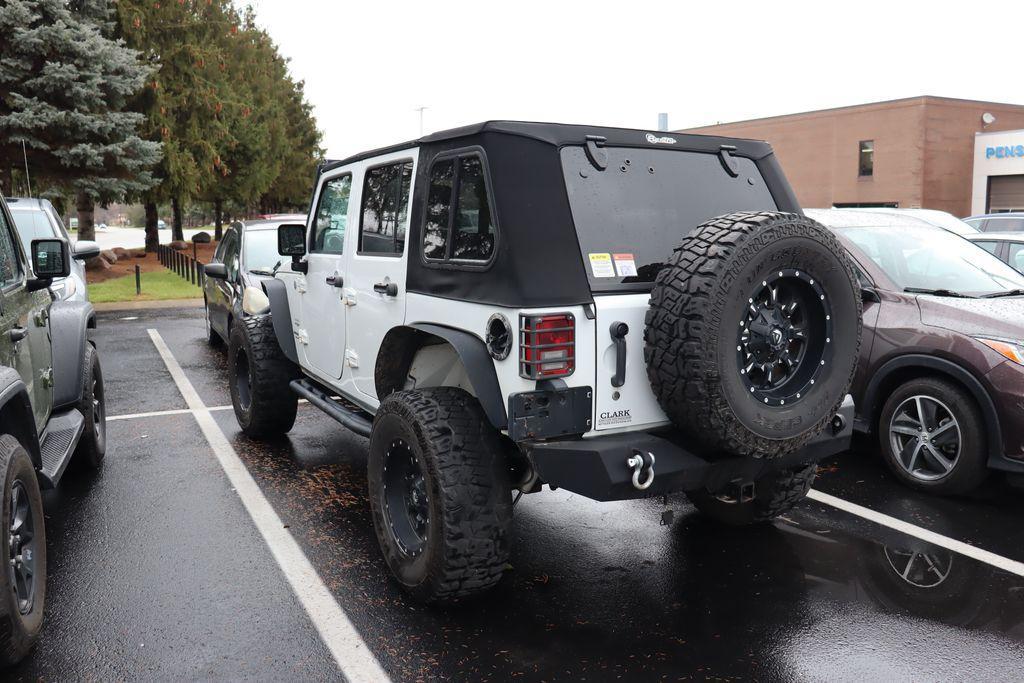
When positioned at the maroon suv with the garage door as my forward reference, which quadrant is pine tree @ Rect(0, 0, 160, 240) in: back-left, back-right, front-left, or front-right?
front-left

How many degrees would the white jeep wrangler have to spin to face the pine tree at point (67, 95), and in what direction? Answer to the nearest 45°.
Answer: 0° — it already faces it

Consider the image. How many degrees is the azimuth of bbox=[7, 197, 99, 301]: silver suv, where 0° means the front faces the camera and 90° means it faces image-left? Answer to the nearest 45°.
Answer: approximately 0°

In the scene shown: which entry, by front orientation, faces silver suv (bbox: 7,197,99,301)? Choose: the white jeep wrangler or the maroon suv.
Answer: the white jeep wrangler

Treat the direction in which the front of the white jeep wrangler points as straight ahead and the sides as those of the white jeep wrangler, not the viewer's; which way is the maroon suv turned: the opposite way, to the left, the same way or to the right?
the opposite way

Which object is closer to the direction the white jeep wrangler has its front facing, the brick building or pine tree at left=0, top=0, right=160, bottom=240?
the pine tree

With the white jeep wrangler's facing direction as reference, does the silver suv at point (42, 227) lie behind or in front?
in front

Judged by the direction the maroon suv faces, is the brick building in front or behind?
behind

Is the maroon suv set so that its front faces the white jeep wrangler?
no

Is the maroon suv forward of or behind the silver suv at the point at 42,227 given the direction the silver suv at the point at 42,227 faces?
forward

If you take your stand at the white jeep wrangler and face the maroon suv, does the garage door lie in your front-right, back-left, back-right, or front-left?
front-left

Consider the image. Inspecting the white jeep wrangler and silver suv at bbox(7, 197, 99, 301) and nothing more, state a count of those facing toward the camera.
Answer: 1

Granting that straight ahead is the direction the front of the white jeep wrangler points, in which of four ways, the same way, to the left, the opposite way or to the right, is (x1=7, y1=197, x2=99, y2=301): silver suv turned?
the opposite way

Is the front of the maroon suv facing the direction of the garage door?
no

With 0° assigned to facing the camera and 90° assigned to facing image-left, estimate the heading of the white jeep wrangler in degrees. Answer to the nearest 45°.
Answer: approximately 135°

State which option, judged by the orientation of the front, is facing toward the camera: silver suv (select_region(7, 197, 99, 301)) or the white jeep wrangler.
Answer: the silver suv

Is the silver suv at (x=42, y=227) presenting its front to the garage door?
no

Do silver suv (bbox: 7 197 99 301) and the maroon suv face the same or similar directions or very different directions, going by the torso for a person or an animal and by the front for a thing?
same or similar directions
